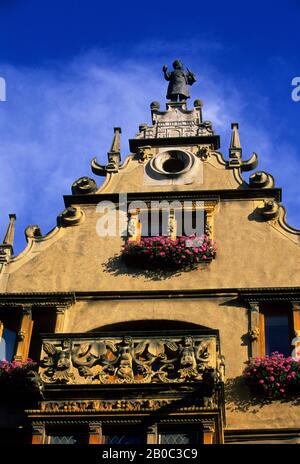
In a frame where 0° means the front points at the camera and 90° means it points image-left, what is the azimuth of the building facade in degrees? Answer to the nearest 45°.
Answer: approximately 0°
